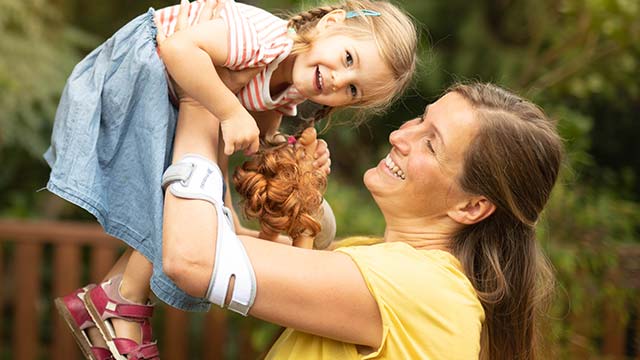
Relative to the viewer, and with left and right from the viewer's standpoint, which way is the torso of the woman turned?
facing to the left of the viewer

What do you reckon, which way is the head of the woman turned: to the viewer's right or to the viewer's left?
to the viewer's left

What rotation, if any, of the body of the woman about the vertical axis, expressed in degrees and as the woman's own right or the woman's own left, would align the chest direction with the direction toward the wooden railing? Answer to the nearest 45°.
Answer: approximately 45° to the woman's own right
